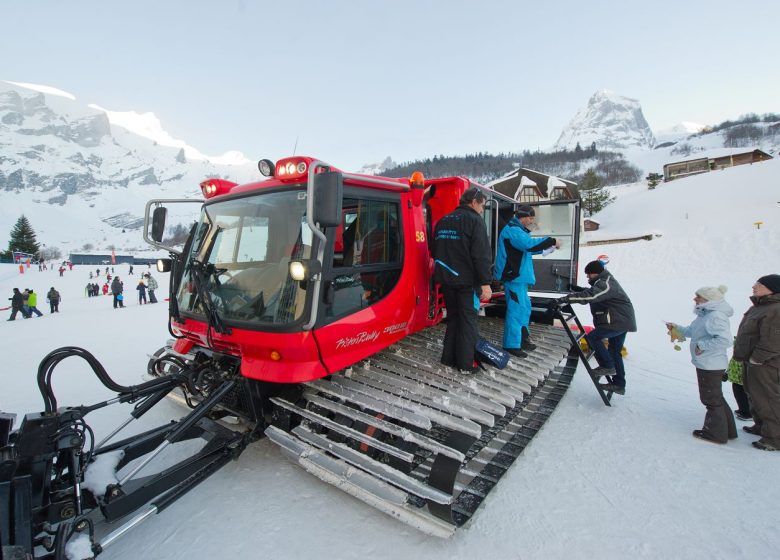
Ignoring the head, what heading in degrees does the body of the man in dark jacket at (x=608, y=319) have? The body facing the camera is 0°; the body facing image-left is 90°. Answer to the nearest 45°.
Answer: approximately 90°

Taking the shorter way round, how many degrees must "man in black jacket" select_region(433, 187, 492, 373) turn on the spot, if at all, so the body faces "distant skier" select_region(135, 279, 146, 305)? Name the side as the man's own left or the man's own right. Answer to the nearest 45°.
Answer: approximately 90° to the man's own left

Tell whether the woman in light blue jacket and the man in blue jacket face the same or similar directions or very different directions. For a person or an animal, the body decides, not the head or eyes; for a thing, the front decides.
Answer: very different directions

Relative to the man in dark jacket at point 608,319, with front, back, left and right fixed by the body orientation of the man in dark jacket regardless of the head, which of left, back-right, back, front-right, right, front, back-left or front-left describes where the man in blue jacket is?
front-left

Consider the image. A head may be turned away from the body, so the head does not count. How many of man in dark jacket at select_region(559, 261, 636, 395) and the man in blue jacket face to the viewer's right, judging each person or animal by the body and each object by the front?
1

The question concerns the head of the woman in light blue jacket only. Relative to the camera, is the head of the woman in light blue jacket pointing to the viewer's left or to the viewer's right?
to the viewer's left

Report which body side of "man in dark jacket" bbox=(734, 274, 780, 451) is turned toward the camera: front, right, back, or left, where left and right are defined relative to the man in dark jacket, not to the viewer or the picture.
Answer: left

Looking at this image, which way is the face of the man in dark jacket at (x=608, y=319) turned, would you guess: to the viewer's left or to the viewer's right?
to the viewer's left

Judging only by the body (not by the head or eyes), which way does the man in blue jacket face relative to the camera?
to the viewer's right

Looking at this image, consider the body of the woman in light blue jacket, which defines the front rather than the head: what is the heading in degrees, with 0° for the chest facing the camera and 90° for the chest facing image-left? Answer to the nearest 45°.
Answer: approximately 90°
